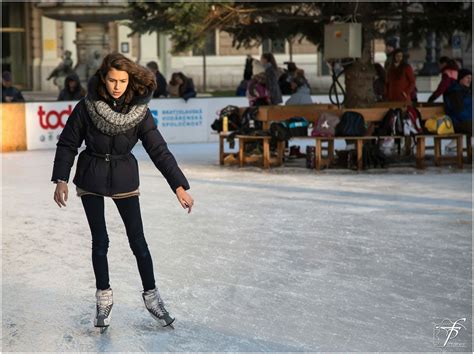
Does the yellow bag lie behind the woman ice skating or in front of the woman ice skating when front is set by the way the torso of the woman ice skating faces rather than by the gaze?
behind

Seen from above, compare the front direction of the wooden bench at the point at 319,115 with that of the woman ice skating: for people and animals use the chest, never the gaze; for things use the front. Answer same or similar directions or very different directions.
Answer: same or similar directions

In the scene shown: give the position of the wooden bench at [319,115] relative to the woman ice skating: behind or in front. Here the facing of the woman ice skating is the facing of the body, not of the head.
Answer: behind

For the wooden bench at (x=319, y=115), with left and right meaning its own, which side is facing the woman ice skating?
front

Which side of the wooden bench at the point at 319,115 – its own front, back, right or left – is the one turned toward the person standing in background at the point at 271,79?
back

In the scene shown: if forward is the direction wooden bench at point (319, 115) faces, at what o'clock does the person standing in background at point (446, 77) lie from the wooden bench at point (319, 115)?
The person standing in background is roughly at 8 o'clock from the wooden bench.

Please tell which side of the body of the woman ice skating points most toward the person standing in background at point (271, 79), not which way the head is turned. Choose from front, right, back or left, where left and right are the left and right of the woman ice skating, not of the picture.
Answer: back

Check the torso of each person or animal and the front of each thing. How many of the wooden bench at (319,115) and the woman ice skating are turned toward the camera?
2

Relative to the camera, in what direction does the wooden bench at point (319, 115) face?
facing the viewer

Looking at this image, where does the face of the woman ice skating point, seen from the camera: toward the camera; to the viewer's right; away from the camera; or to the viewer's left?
toward the camera

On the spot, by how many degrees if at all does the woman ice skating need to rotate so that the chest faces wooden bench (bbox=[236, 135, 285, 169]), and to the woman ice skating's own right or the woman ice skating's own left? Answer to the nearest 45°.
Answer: approximately 180°

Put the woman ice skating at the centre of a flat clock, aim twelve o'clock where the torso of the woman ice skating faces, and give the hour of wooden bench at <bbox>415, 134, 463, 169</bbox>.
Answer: The wooden bench is roughly at 7 o'clock from the woman ice skating.
